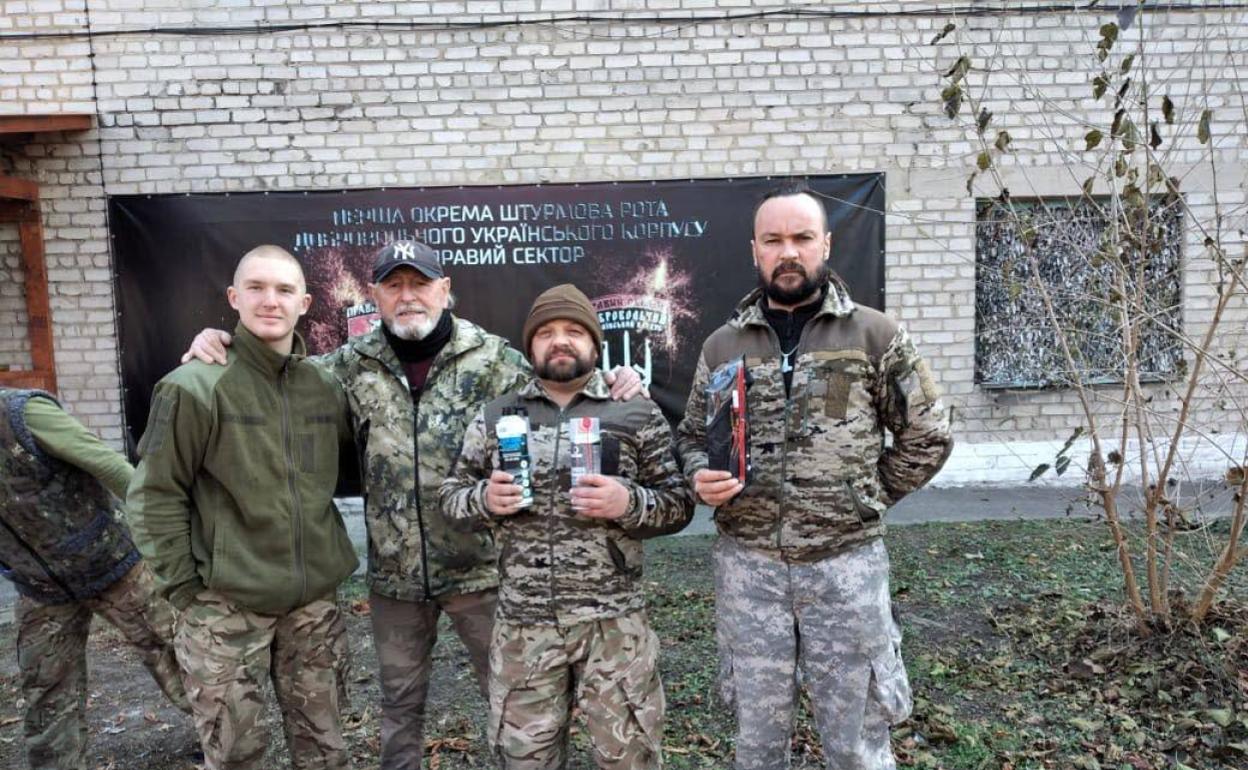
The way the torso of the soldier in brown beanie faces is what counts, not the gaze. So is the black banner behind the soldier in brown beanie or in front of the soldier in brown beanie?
behind

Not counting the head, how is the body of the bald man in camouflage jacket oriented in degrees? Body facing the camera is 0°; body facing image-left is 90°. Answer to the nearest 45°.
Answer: approximately 0°

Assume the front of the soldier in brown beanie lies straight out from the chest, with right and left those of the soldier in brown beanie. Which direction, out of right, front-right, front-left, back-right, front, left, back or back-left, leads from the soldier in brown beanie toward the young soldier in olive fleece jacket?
right

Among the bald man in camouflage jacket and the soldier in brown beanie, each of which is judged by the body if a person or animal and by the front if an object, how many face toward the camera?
2

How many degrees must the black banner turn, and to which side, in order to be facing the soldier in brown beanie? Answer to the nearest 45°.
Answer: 0° — it already faces them

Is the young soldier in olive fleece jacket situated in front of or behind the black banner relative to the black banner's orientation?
in front

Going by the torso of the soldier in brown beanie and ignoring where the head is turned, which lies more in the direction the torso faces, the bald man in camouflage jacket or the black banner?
the bald man in camouflage jacket

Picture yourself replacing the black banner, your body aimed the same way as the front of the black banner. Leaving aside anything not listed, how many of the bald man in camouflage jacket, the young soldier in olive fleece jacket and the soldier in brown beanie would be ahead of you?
3

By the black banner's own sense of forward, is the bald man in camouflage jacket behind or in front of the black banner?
in front

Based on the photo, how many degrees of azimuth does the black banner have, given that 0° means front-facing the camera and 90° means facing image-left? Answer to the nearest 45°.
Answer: approximately 0°
